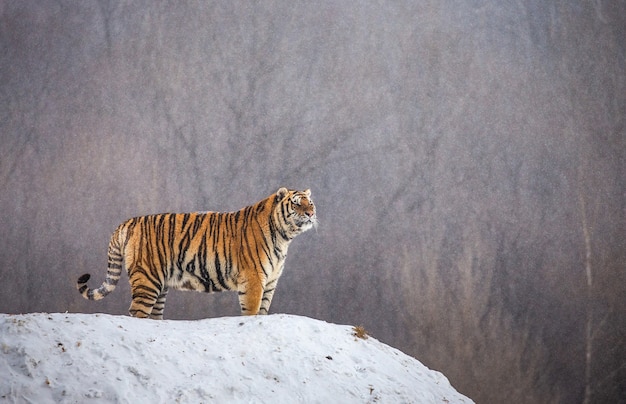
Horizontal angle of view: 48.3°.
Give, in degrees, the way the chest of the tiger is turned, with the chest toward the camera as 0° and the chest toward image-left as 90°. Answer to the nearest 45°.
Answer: approximately 270°
